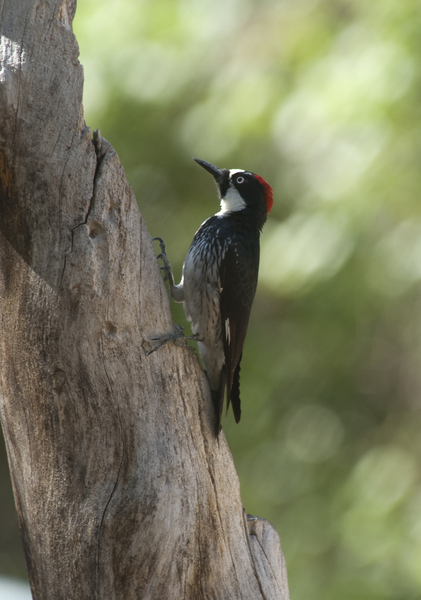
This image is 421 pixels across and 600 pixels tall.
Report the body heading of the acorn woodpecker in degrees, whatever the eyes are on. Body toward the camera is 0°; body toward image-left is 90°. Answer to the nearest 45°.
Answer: approximately 90°
